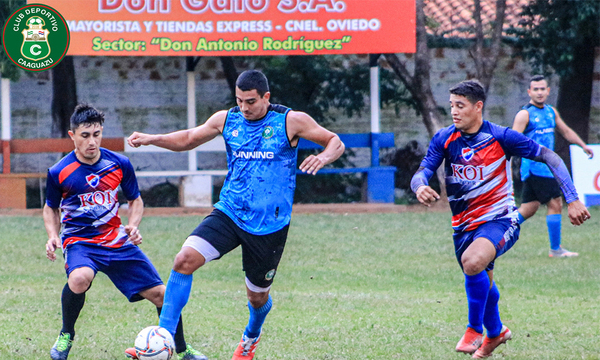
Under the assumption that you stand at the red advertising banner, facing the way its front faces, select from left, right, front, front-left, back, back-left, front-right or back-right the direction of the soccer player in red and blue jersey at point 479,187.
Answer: front

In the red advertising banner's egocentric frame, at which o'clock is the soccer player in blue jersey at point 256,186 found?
The soccer player in blue jersey is roughly at 12 o'clock from the red advertising banner.

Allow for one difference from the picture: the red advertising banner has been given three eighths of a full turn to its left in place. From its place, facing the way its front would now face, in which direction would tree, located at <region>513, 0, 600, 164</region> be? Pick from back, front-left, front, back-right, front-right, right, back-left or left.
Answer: front-right

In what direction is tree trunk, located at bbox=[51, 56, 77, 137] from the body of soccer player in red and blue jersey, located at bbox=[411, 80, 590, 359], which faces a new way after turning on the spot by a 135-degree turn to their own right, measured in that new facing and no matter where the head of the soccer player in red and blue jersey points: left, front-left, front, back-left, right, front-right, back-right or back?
front-left

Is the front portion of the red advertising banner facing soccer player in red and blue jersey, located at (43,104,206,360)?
yes

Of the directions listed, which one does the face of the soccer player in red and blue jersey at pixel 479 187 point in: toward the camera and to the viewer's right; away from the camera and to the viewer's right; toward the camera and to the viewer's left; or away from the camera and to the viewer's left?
toward the camera and to the viewer's left

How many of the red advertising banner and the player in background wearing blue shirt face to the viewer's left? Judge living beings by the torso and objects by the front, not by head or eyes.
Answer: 0

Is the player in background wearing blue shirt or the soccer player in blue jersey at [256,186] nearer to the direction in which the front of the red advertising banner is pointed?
the soccer player in blue jersey

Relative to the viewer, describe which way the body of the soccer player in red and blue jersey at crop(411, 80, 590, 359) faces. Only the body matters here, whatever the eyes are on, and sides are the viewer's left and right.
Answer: facing the viewer and to the left of the viewer

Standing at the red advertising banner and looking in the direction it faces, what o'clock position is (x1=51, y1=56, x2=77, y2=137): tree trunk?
The tree trunk is roughly at 4 o'clock from the red advertising banner.

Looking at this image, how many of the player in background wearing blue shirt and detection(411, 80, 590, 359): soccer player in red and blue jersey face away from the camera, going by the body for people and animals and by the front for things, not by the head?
0

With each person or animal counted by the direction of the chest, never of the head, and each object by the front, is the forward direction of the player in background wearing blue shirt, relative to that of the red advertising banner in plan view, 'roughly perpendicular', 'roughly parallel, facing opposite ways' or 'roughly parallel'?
roughly parallel

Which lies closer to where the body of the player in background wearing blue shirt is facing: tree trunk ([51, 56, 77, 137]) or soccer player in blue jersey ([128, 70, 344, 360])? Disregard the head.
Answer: the soccer player in blue jersey

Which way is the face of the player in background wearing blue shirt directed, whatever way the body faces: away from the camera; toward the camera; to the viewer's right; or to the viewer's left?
toward the camera

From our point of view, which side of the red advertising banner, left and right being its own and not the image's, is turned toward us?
front

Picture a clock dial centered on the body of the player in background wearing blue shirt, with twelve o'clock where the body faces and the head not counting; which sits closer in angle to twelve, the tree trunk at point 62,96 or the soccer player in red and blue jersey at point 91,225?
the soccer player in red and blue jersey
